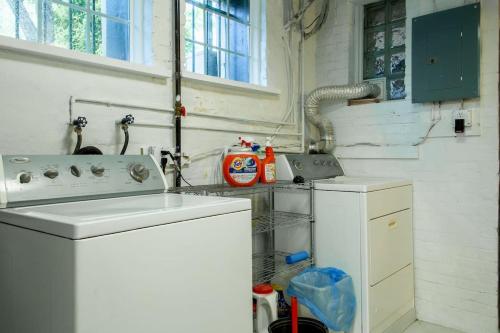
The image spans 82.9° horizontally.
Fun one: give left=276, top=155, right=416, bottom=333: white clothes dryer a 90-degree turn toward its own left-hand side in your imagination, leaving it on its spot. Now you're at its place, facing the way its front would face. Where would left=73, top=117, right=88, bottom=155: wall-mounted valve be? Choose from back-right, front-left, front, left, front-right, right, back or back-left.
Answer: back

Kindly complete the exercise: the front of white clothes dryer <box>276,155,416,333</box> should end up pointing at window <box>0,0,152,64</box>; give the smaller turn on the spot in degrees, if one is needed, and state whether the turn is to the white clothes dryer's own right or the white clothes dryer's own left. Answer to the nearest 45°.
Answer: approximately 90° to the white clothes dryer's own right

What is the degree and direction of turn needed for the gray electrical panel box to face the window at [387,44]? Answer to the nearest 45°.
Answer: approximately 90° to its right

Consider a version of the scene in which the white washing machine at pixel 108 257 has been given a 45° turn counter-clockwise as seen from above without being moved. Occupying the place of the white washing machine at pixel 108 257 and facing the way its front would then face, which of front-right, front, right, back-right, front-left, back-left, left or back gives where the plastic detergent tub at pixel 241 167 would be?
front-left

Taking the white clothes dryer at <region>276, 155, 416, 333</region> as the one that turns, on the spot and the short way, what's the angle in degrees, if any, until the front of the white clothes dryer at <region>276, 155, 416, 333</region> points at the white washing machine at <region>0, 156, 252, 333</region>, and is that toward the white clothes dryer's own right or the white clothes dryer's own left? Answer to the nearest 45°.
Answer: approximately 90° to the white clothes dryer's own right
